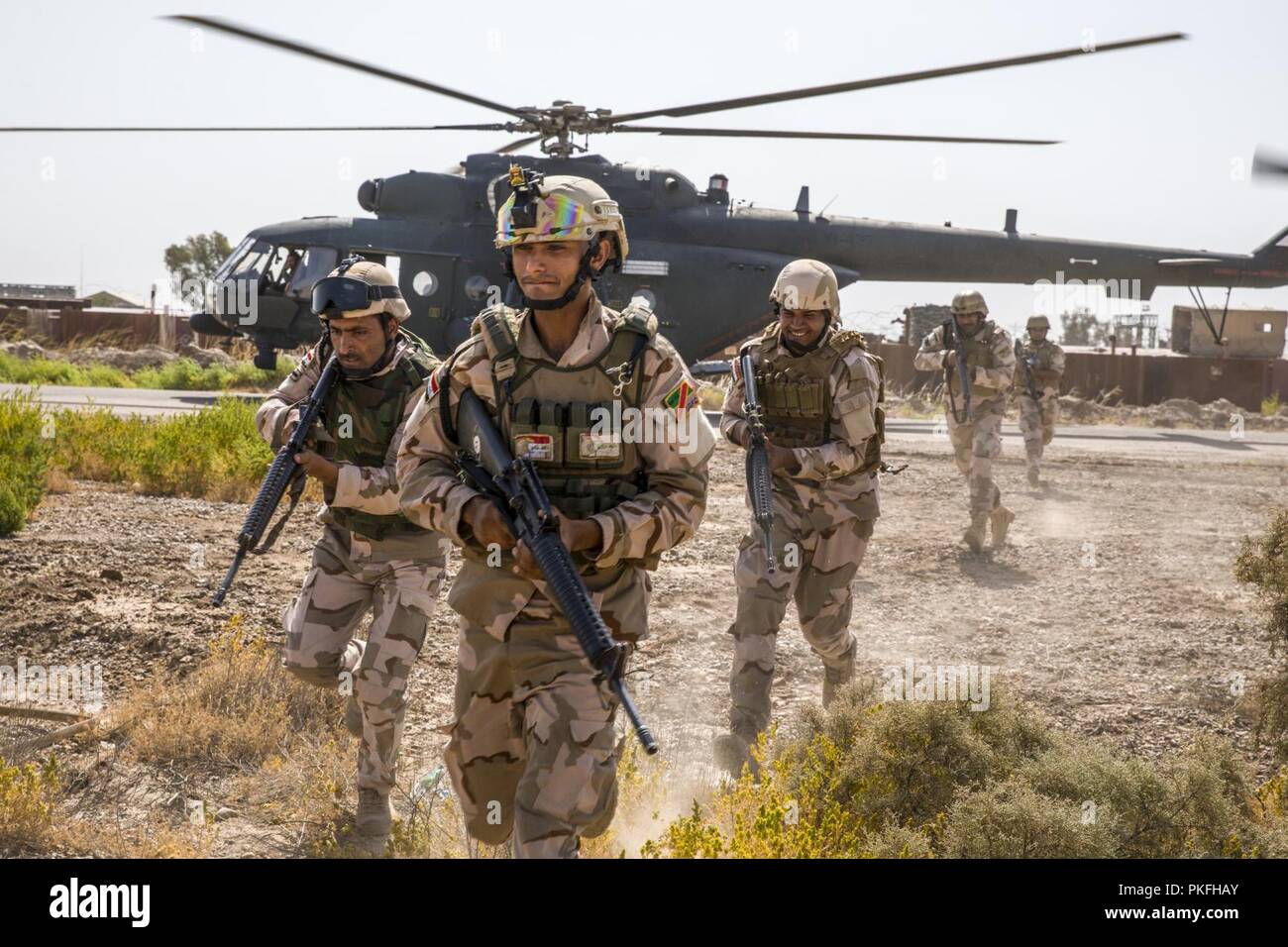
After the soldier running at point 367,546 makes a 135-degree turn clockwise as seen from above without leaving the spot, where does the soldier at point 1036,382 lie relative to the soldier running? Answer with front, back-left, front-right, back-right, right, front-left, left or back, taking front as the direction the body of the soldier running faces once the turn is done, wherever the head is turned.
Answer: front-right

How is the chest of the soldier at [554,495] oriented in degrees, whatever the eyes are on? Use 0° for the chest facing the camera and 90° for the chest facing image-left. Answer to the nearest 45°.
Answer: approximately 0°

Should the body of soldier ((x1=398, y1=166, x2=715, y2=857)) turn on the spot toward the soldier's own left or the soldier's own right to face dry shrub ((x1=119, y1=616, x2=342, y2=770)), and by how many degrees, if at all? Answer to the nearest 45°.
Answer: approximately 135° to the soldier's own right

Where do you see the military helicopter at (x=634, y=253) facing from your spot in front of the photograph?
facing to the left of the viewer

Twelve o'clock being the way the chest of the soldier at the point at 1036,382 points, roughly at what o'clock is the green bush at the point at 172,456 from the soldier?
The green bush is roughly at 2 o'clock from the soldier.

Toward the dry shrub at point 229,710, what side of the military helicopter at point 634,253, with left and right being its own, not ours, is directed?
left

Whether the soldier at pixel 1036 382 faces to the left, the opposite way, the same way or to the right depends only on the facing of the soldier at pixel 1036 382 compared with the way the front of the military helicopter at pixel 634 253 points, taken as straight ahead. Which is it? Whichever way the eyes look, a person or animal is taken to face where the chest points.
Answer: to the left

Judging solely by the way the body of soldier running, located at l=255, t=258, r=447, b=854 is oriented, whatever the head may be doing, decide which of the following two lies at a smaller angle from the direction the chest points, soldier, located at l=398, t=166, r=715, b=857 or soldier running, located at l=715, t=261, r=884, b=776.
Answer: the soldier

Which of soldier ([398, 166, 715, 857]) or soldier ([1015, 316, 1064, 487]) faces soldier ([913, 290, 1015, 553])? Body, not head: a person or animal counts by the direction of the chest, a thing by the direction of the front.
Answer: soldier ([1015, 316, 1064, 487])
